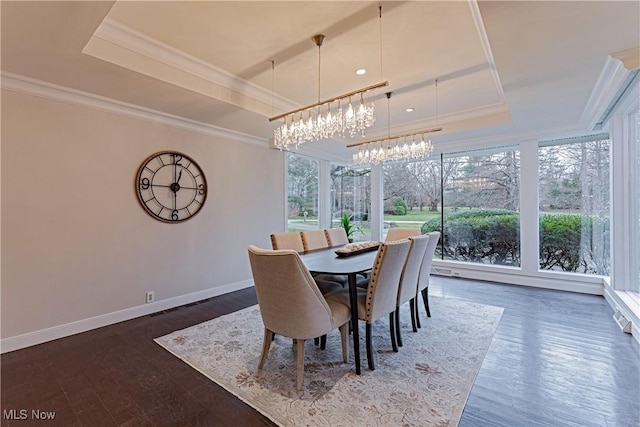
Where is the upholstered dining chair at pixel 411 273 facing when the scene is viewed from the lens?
facing away from the viewer and to the left of the viewer

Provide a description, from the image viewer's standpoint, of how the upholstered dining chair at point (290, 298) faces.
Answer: facing away from the viewer and to the right of the viewer

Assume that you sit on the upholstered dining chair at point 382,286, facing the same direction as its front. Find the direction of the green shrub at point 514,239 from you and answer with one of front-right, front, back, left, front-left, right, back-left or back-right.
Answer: right

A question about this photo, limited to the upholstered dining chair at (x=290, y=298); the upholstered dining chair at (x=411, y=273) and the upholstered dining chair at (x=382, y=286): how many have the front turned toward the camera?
0

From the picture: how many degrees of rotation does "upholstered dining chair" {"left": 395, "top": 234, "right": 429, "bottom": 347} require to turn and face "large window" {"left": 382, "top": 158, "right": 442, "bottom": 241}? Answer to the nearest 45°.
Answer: approximately 45° to its right

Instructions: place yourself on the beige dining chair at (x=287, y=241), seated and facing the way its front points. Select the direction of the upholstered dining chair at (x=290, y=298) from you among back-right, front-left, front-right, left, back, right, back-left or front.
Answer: front-right

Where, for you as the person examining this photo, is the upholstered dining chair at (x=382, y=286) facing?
facing away from the viewer and to the left of the viewer

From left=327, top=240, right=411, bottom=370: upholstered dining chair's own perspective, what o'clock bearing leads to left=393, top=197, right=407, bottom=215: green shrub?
The green shrub is roughly at 2 o'clock from the upholstered dining chair.

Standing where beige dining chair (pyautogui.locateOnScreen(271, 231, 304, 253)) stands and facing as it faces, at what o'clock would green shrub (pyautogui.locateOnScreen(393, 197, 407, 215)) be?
The green shrub is roughly at 9 o'clock from the beige dining chair.

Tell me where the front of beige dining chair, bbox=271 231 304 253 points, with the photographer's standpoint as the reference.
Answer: facing the viewer and to the right of the viewer

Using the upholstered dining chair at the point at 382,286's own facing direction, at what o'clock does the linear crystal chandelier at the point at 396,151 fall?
The linear crystal chandelier is roughly at 2 o'clock from the upholstered dining chair.

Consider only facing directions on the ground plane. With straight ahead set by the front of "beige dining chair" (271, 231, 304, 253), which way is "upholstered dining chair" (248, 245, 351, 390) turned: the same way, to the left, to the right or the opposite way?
to the left

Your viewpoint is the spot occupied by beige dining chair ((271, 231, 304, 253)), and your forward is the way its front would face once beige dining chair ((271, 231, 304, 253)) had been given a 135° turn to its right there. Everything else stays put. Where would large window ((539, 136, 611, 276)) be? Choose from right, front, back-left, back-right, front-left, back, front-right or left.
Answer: back

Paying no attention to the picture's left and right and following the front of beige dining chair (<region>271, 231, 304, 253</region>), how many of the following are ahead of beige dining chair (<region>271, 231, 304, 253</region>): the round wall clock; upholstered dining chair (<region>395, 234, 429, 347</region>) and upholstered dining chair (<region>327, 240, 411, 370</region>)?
2

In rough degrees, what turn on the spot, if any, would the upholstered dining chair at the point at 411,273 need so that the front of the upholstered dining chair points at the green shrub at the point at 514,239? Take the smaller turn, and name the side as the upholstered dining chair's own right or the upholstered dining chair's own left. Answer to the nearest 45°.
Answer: approximately 90° to the upholstered dining chair's own right
